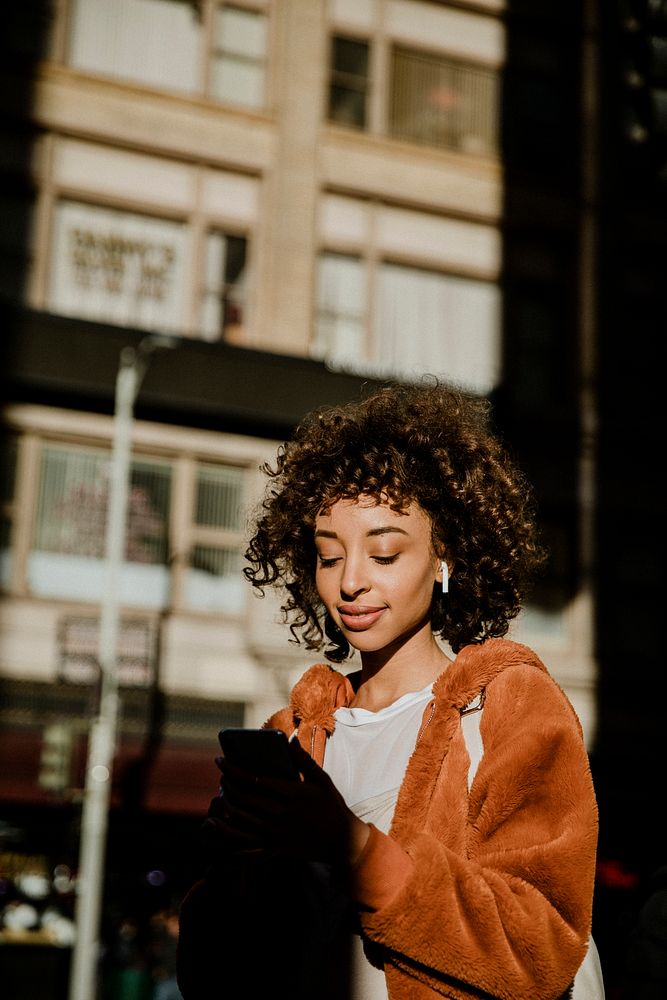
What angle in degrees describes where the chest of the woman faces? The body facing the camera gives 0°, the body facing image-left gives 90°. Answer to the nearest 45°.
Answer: approximately 45°

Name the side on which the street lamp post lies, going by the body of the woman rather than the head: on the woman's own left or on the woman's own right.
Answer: on the woman's own right

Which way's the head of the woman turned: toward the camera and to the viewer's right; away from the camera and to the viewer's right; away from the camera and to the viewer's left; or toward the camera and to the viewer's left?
toward the camera and to the viewer's left
